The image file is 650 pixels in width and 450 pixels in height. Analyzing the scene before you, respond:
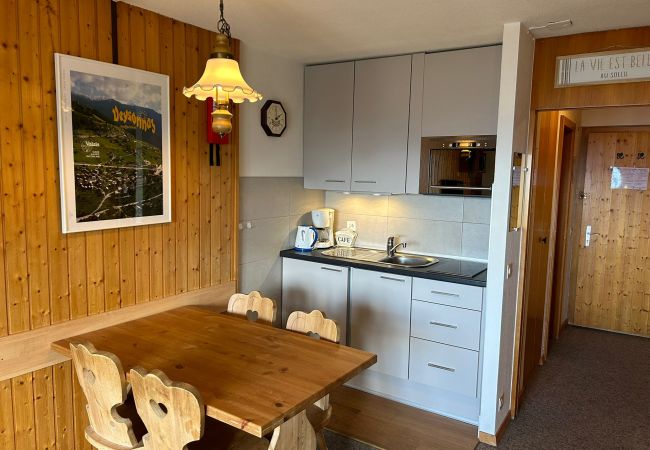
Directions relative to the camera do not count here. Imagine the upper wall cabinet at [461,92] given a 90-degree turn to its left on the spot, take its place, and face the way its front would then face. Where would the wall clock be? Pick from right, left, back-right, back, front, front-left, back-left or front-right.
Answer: back-right

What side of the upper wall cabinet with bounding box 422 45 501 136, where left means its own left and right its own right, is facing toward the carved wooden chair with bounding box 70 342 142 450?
front

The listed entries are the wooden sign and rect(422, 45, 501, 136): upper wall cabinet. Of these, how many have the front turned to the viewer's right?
0

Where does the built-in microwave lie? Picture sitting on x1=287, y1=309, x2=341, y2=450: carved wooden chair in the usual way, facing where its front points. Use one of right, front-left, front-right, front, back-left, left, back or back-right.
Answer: back

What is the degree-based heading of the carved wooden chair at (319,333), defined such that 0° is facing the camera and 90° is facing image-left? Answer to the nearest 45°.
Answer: approximately 45°

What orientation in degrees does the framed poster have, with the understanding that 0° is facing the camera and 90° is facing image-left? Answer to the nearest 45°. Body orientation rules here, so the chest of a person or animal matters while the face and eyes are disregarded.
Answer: approximately 315°

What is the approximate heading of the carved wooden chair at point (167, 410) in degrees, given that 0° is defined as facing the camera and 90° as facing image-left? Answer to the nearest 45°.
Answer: approximately 225°

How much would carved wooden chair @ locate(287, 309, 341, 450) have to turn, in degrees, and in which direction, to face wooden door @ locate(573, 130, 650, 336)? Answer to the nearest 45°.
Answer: approximately 180°

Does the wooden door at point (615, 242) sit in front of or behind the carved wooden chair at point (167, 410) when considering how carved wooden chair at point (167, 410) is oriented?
in front

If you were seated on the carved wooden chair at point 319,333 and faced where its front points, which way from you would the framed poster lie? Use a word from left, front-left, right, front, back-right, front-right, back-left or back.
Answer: front-right

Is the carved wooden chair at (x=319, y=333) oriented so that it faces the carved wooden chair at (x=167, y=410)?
yes
